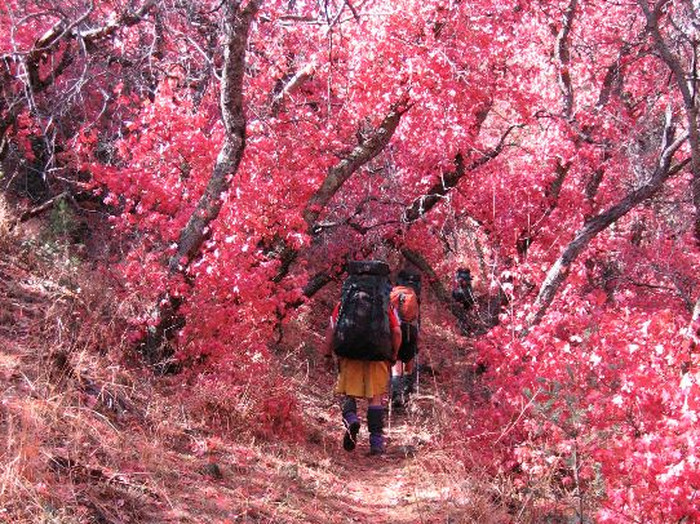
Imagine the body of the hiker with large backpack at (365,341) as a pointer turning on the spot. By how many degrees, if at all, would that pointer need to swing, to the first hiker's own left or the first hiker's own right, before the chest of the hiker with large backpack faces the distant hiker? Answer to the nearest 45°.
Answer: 0° — they already face them

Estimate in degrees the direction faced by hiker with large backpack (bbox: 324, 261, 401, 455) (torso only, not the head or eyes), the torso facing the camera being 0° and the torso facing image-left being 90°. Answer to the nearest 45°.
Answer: approximately 180°

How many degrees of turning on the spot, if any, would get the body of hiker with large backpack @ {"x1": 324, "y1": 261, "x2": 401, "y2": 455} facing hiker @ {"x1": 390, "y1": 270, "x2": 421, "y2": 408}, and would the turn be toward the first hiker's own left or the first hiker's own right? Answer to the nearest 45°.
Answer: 0° — they already face them
